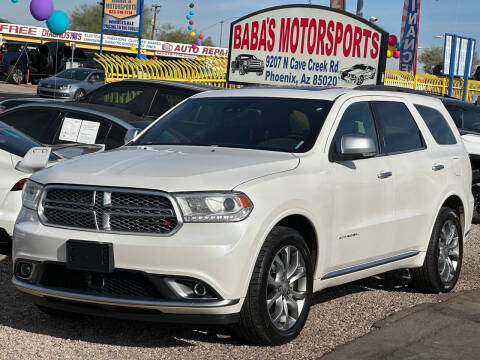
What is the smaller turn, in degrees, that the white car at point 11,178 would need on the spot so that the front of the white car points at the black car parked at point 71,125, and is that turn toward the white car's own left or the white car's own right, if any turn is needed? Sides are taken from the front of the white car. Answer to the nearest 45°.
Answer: approximately 135° to the white car's own right

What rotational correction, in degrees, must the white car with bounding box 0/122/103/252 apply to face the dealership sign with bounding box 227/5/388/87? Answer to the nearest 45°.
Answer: approximately 180°

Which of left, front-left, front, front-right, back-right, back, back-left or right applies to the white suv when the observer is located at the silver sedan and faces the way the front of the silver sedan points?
front-left

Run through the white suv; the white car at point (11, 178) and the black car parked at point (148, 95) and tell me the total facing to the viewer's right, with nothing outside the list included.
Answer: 0

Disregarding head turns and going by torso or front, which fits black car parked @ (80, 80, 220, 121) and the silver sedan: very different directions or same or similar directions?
same or similar directions

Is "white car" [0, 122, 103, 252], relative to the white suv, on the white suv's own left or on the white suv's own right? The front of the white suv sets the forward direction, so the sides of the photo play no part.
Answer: on the white suv's own right

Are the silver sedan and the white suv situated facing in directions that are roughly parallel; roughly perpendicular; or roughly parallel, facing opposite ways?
roughly parallel

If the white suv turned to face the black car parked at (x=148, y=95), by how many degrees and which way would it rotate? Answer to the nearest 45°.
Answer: approximately 135° to its right

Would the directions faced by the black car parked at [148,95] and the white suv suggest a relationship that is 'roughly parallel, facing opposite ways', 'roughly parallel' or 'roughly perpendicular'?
roughly parallel

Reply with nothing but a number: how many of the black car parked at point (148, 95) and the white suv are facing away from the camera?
0

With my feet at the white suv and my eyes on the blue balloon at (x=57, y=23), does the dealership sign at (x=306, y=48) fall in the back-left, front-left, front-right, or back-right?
front-right

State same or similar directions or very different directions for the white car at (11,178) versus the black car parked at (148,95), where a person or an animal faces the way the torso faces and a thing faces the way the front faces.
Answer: same or similar directions

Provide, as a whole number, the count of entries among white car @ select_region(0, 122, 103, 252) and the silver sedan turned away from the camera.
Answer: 0

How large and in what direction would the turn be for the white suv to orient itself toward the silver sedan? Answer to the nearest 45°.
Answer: approximately 135° to its right

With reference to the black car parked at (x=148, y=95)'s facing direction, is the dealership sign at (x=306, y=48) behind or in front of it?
behind

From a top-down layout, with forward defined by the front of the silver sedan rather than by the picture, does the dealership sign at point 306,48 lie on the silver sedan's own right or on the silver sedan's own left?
on the silver sedan's own left

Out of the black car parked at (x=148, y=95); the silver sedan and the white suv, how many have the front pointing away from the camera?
0

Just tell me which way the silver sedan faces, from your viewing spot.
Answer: facing the viewer and to the left of the viewer

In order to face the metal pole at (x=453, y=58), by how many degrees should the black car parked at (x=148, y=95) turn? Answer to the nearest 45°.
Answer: approximately 180°

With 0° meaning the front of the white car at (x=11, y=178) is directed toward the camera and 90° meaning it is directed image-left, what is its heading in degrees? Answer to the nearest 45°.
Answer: approximately 45°

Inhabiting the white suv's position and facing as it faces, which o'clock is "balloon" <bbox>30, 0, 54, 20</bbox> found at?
The balloon is roughly at 4 o'clock from the white suv.
